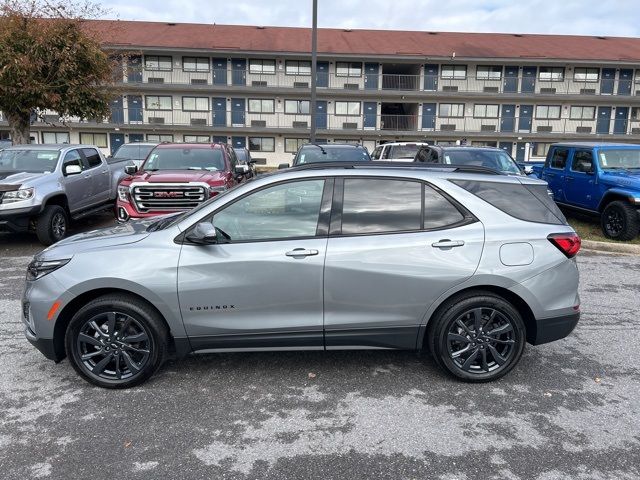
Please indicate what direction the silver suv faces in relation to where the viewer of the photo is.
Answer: facing to the left of the viewer

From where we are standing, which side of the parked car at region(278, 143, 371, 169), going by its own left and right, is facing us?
front

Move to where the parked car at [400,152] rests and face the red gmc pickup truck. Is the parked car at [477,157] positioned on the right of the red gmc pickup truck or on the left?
left

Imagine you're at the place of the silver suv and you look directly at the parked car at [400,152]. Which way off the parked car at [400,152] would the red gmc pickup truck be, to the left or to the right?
left

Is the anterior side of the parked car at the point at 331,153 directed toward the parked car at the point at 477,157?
no

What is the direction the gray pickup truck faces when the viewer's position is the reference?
facing the viewer and to the left of the viewer

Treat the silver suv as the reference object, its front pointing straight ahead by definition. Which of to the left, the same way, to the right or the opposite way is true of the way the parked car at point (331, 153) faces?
to the left

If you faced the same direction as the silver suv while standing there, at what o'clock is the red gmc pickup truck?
The red gmc pickup truck is roughly at 2 o'clock from the silver suv.

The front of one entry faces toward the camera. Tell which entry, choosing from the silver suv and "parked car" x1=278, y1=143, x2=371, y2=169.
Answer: the parked car

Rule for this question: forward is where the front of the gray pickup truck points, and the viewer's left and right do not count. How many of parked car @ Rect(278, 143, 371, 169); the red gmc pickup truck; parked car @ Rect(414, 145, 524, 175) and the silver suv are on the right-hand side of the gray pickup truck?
0

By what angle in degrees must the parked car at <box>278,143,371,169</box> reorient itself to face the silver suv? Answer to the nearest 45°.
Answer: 0° — it already faces it

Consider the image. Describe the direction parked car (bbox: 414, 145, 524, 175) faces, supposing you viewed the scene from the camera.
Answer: facing the viewer and to the right of the viewer

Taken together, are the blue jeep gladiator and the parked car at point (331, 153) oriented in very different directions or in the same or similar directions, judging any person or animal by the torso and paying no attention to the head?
same or similar directions

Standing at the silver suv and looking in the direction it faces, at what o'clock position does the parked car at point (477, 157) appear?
The parked car is roughly at 4 o'clock from the silver suv.

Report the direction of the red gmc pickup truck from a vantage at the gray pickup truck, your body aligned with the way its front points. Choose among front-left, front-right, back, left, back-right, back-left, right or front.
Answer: left
